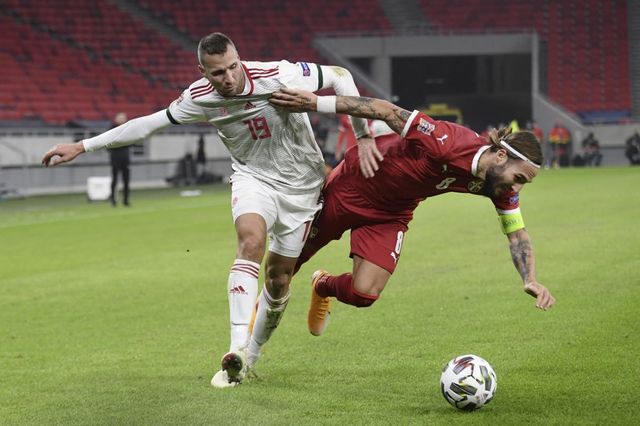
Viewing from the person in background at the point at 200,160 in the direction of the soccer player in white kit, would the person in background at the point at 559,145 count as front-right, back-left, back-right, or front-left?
back-left

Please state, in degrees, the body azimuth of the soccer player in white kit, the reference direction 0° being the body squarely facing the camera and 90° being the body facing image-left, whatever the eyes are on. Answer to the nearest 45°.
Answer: approximately 0°

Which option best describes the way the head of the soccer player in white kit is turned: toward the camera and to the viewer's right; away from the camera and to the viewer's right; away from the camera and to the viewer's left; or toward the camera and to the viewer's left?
toward the camera and to the viewer's right

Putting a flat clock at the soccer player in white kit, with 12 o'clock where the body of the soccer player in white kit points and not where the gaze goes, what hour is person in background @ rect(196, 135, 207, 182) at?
The person in background is roughly at 6 o'clock from the soccer player in white kit.

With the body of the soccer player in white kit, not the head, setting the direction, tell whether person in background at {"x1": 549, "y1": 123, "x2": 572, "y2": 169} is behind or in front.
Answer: behind

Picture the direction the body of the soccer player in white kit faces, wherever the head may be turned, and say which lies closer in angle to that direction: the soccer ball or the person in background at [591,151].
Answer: the soccer ball
